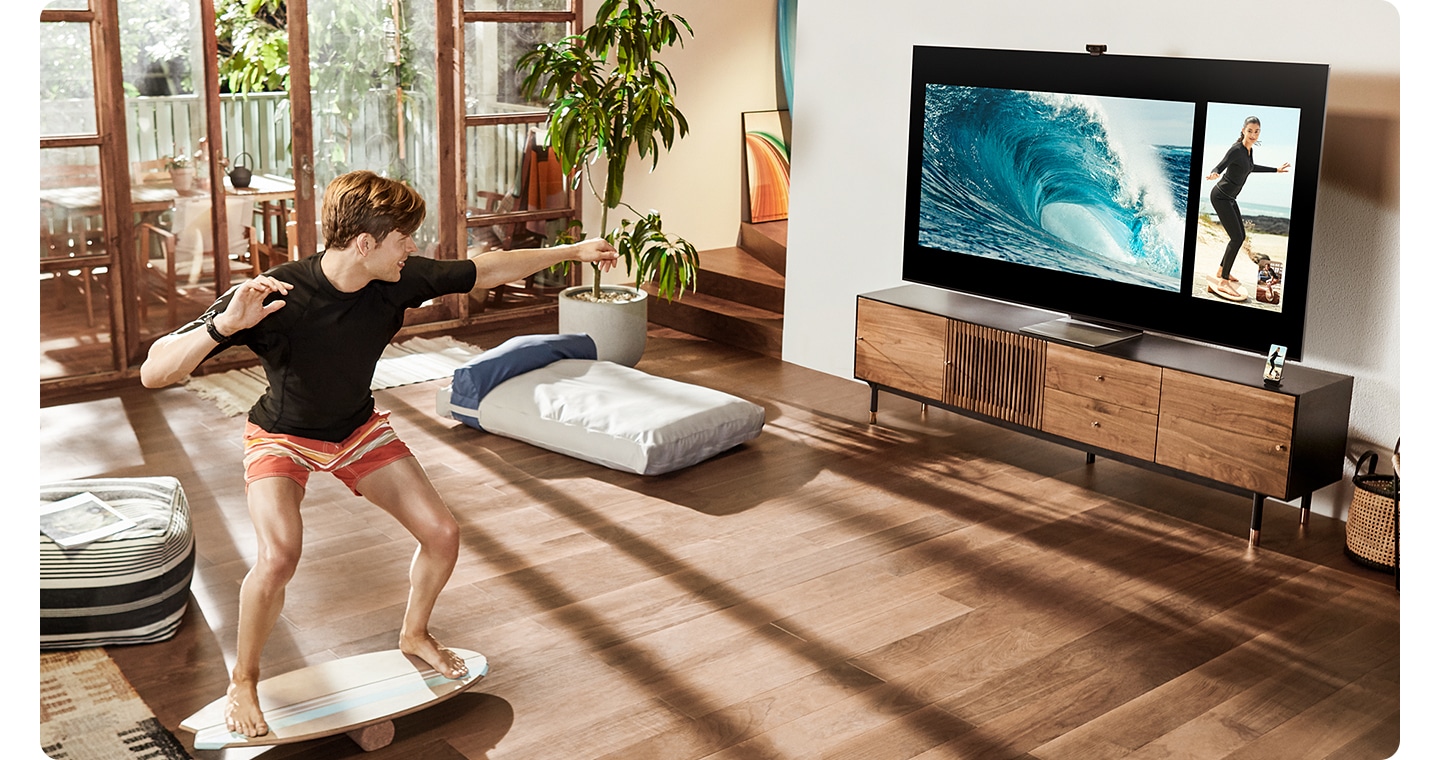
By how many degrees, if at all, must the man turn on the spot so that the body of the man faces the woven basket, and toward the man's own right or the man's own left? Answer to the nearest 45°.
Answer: approximately 45° to the man's own left

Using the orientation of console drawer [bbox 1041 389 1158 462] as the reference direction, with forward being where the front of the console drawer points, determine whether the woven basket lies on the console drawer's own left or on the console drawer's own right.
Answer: on the console drawer's own left

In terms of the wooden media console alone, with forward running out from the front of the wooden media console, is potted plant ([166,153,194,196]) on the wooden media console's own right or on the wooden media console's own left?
on the wooden media console's own right

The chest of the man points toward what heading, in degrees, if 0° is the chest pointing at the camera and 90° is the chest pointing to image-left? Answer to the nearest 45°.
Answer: approximately 315°

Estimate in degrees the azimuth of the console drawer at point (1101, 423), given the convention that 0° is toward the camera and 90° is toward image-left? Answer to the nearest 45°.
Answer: approximately 45°

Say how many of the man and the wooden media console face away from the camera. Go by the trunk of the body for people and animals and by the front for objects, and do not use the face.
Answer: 0

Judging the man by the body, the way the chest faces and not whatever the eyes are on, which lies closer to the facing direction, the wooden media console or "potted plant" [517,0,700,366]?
the wooden media console

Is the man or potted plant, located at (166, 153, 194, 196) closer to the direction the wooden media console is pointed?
the man

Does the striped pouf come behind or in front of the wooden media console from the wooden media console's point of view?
in front

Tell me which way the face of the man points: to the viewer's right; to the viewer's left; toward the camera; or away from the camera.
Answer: to the viewer's right

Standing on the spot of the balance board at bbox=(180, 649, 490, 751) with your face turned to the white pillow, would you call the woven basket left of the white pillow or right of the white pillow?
right

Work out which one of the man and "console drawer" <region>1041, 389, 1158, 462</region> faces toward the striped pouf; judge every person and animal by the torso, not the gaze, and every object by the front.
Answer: the console drawer

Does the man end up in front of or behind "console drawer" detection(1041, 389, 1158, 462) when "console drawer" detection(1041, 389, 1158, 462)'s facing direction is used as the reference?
in front

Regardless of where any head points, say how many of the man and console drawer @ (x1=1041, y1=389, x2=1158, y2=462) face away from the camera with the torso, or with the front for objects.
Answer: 0
